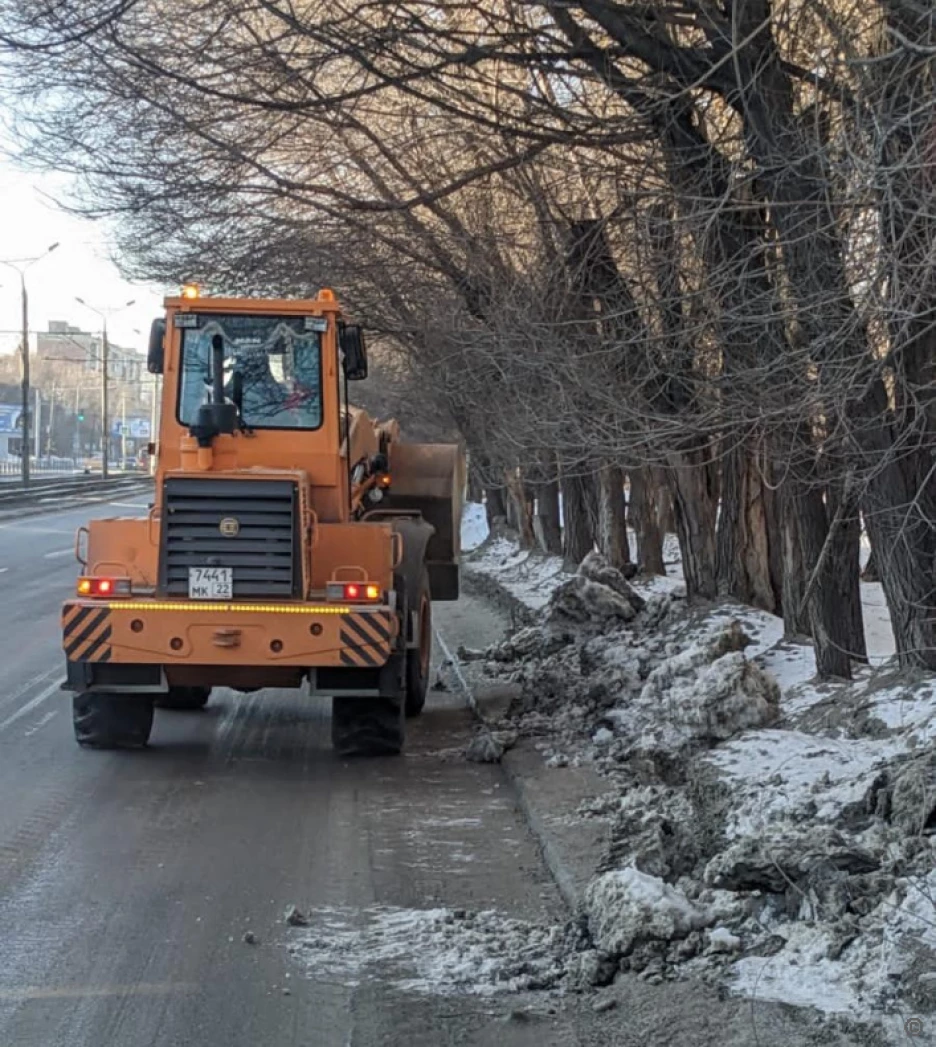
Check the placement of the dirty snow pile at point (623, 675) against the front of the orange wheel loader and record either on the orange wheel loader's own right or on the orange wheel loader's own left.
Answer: on the orange wheel loader's own right

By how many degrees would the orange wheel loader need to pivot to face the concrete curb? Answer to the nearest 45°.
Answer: approximately 135° to its right

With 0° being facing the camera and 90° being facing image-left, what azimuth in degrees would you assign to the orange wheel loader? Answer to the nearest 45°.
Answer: approximately 180°
